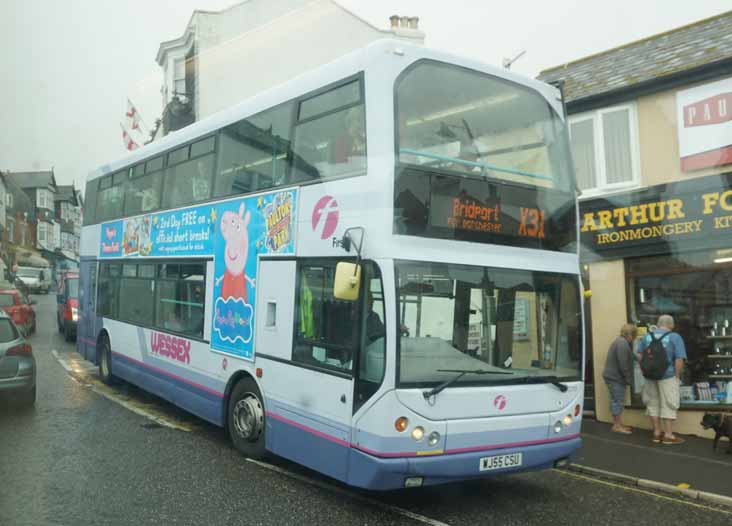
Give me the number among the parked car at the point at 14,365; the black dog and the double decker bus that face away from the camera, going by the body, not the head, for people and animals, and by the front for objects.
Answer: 1

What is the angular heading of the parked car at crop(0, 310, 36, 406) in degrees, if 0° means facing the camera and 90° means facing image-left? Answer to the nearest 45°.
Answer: approximately 180°

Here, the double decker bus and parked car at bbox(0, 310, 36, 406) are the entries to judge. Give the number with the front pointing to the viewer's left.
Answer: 0

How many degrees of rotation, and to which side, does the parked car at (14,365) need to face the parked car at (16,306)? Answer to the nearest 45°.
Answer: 0° — it already faces it

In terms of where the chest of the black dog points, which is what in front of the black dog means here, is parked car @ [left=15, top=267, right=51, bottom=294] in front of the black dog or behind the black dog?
in front

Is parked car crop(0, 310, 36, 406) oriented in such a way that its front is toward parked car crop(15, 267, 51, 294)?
yes

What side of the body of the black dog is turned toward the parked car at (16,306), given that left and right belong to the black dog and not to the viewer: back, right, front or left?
front

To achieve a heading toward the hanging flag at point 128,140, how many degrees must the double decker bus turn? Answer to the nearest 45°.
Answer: approximately 180°

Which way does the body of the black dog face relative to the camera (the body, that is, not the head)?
to the viewer's left

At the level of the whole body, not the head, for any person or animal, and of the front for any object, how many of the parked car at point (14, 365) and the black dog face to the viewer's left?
1

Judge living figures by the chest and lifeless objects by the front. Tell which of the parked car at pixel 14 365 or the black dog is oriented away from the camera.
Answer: the parked car

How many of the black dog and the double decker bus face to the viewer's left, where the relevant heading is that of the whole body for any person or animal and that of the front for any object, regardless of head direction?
1

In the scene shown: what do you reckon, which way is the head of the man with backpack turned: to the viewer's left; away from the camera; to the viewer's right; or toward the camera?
away from the camera

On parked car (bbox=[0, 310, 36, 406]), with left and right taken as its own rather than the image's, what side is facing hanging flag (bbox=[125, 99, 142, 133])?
front
